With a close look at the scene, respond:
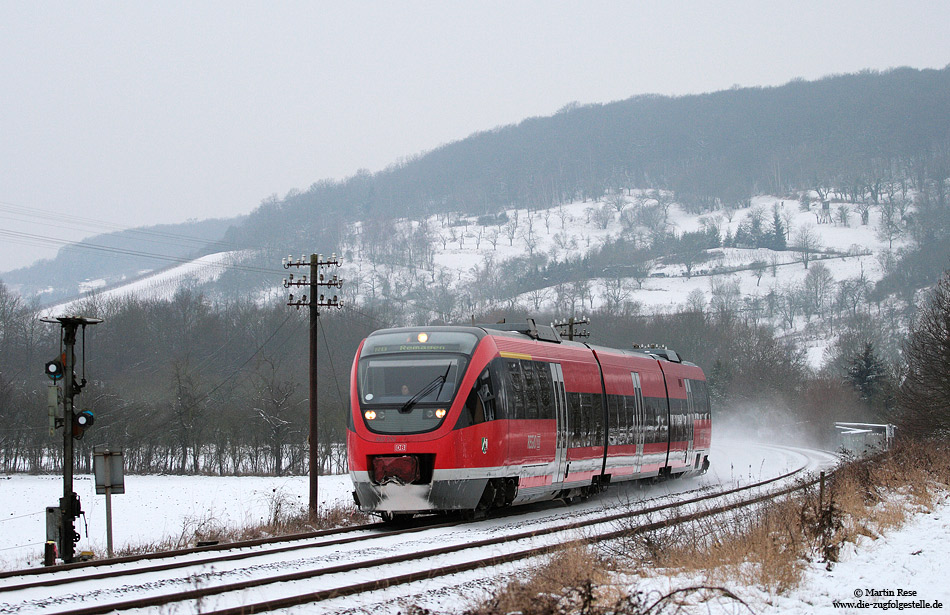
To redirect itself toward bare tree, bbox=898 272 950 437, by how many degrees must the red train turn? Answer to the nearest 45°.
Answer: approximately 180°

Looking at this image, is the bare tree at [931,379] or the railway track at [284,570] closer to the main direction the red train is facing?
the railway track

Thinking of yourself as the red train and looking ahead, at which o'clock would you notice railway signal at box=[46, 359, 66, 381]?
The railway signal is roughly at 1 o'clock from the red train.

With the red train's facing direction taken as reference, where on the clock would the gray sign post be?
The gray sign post is roughly at 12 o'clock from the red train.

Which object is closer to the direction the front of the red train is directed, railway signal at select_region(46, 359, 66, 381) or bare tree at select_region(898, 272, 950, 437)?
the railway signal
